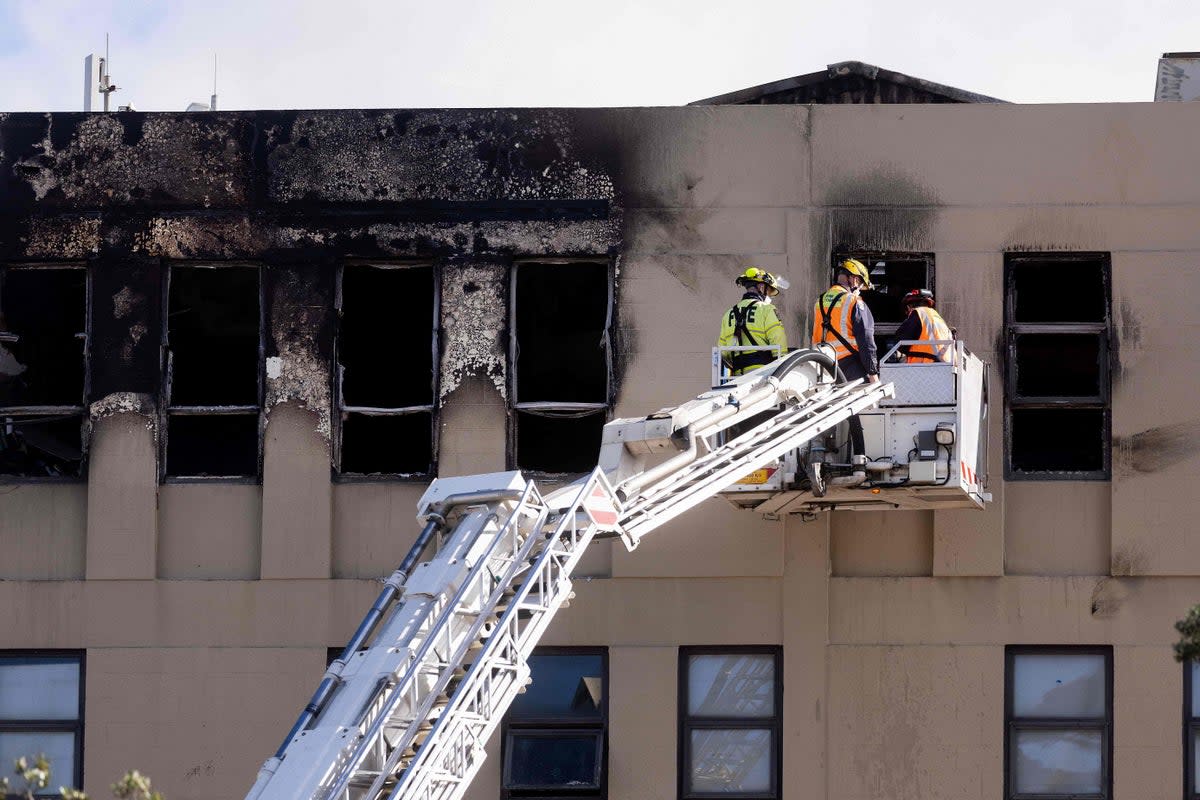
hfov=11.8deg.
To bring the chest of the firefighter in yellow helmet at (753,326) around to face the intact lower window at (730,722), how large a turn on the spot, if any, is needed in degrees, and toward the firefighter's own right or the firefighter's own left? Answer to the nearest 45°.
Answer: approximately 45° to the firefighter's own left

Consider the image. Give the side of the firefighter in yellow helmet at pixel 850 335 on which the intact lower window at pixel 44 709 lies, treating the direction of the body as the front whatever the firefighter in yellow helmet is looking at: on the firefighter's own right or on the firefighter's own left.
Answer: on the firefighter's own left

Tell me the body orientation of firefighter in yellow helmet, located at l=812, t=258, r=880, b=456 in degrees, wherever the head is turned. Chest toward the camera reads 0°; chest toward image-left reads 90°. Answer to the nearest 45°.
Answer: approximately 225°

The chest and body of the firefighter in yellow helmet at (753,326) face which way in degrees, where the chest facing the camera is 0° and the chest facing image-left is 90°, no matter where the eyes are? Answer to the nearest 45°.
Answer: approximately 225°

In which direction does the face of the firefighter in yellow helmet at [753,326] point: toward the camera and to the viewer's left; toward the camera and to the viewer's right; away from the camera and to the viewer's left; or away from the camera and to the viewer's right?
away from the camera and to the viewer's right

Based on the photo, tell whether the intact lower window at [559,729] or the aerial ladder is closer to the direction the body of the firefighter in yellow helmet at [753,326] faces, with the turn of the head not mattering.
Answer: the intact lower window

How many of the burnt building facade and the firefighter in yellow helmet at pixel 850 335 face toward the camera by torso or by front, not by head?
1

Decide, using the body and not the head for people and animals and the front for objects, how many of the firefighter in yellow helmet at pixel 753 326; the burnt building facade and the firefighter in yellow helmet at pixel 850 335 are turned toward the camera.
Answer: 1
